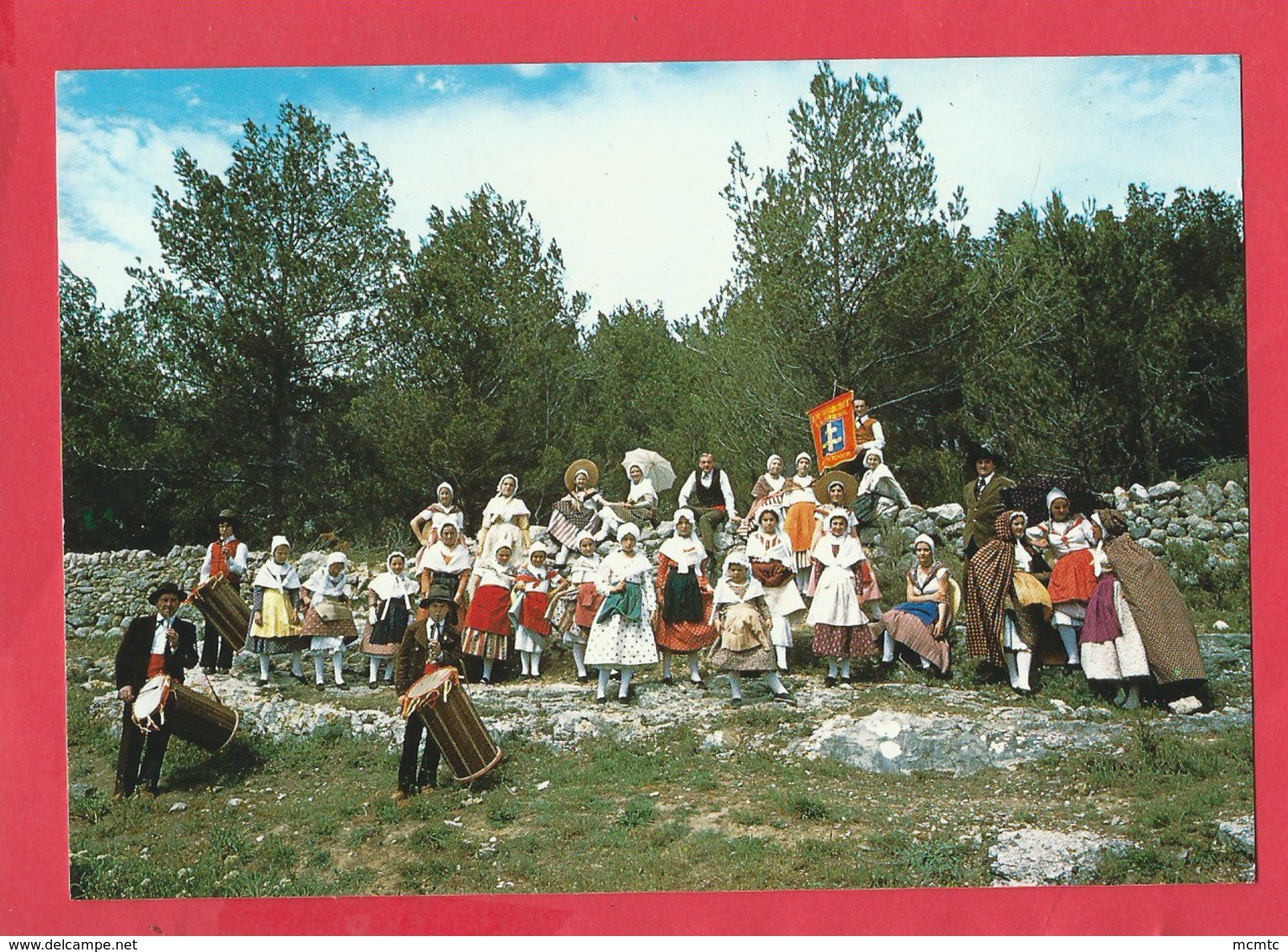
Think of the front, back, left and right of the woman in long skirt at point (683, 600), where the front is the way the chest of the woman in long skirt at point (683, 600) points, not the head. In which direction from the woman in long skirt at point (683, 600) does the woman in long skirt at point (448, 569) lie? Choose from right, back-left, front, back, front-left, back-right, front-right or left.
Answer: right

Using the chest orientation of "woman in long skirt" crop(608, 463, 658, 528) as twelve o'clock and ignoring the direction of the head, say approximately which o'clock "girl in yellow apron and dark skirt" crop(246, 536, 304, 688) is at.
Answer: "girl in yellow apron and dark skirt" crop(246, 536, 304, 688) is roughly at 1 o'clock from "woman in long skirt" crop(608, 463, 658, 528).

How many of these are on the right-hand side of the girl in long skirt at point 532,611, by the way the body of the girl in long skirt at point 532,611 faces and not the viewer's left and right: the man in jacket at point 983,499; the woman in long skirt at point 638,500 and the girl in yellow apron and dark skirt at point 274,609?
1

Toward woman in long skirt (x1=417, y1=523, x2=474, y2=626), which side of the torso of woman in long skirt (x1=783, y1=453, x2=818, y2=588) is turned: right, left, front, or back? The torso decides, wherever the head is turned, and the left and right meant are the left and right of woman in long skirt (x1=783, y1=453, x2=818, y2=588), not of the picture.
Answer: right

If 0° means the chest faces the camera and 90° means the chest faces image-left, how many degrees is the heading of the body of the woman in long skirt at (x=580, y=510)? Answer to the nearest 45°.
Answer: approximately 0°

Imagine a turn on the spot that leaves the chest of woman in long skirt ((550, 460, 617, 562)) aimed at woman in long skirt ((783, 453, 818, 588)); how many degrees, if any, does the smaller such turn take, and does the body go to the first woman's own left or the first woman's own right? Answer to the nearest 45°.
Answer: approximately 90° to the first woman's own left

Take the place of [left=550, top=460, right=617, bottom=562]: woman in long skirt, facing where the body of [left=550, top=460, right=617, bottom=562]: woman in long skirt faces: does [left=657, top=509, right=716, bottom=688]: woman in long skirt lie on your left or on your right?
on your left

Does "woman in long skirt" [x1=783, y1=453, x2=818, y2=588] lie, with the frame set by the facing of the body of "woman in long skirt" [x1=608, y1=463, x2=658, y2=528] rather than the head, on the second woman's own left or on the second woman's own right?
on the second woman's own left

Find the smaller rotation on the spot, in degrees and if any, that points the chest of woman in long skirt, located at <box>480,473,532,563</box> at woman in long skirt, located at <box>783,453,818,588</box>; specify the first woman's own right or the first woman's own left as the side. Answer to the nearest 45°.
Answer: approximately 90° to the first woman's own left
